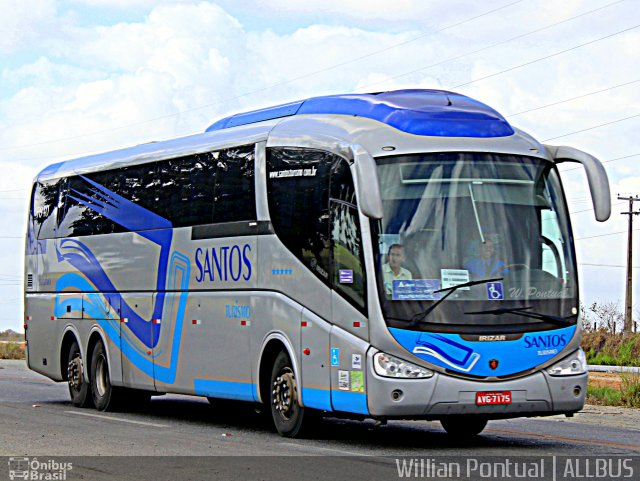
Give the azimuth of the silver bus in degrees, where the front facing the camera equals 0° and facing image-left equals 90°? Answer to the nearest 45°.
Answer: approximately 315°
